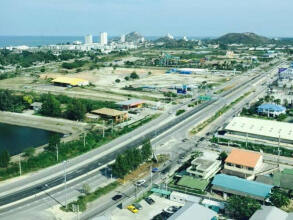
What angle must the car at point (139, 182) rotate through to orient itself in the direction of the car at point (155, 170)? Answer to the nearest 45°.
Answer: approximately 180°

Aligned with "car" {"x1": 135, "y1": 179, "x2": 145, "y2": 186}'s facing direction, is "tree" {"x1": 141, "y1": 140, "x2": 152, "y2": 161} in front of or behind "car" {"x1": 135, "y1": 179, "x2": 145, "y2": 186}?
behind
